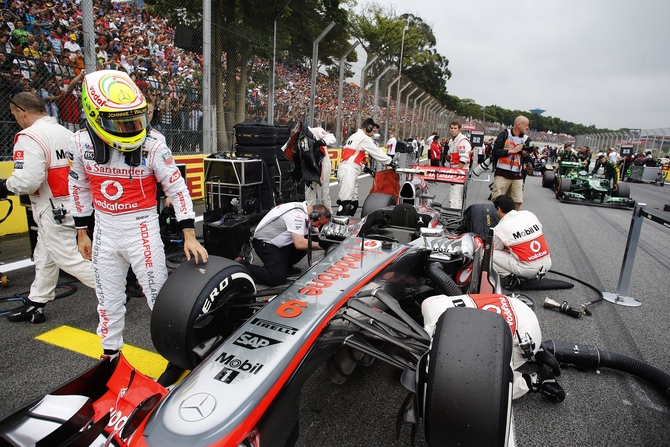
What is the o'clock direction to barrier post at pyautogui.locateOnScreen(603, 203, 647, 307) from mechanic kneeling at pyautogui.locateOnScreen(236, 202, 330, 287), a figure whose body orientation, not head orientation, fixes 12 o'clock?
The barrier post is roughly at 12 o'clock from the mechanic kneeling.

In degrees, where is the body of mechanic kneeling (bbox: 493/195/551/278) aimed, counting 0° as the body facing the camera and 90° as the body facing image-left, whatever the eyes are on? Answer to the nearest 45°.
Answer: approximately 135°

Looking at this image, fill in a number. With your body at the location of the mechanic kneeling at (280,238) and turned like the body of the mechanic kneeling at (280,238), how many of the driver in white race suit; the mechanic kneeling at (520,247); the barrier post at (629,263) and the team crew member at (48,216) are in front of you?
2

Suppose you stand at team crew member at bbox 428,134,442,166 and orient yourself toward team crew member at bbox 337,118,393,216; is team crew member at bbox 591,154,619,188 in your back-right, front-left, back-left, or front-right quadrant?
back-left

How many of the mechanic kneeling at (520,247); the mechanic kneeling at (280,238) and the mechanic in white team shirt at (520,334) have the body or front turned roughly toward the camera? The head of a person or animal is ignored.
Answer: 0

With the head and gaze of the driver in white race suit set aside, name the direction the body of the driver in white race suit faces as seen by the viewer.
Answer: toward the camera

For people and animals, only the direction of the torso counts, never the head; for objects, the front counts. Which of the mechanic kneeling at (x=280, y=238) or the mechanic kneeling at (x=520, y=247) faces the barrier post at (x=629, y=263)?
the mechanic kneeling at (x=280, y=238)

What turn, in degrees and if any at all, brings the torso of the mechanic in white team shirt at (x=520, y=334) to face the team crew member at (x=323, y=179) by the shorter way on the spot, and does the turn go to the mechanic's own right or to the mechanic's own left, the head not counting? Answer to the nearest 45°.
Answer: approximately 45° to the mechanic's own right

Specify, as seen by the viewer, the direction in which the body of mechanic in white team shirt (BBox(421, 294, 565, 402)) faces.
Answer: to the viewer's left

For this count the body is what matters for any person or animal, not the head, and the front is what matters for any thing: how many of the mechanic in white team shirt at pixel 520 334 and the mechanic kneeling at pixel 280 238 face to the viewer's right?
1

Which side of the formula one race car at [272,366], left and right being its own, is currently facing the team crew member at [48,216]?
right
